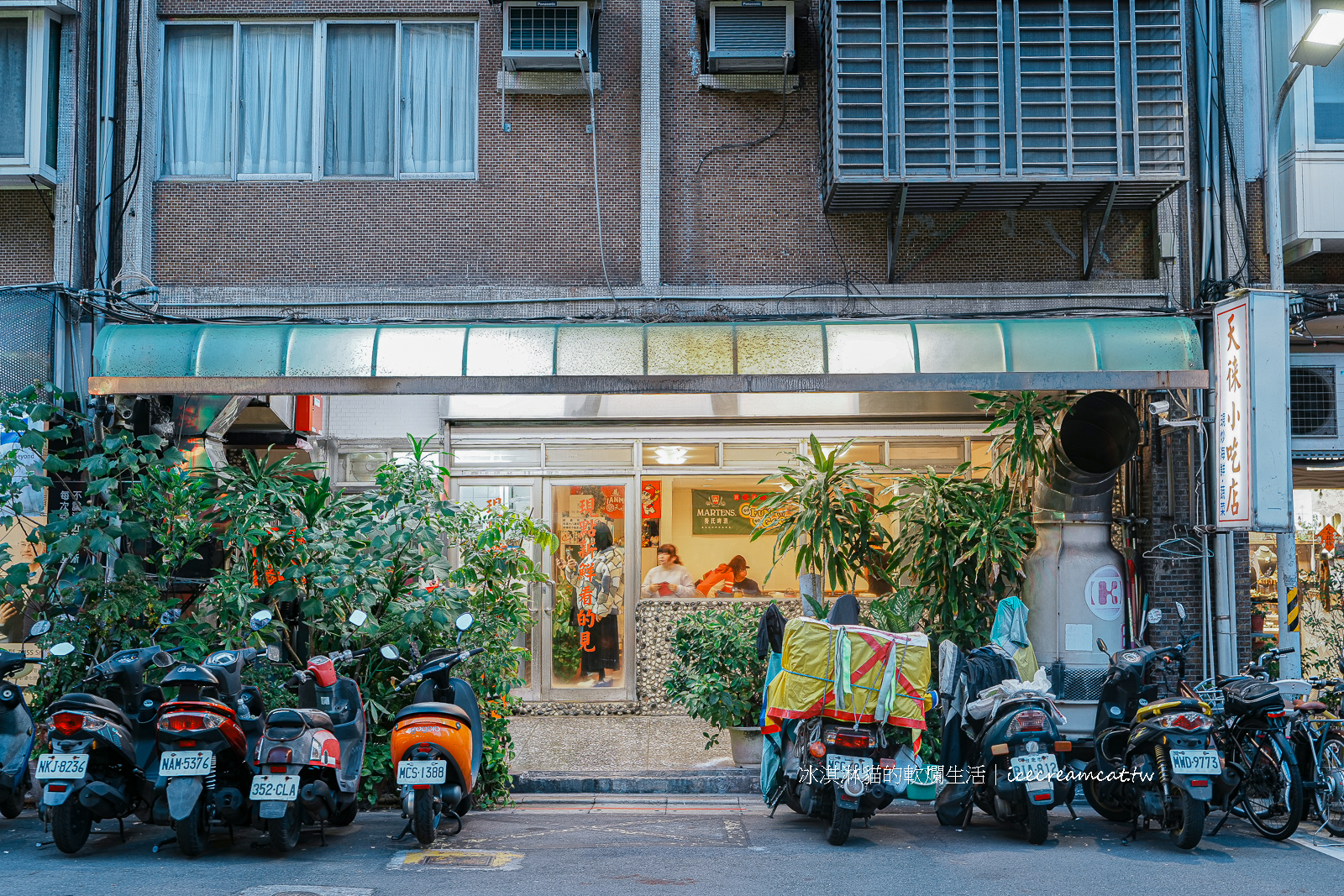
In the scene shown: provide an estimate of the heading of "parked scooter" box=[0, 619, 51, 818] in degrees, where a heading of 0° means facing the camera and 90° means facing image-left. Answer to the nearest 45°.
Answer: approximately 180°

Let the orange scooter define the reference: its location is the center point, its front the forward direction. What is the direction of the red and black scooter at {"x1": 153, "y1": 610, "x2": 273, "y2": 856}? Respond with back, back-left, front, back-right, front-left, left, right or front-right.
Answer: left

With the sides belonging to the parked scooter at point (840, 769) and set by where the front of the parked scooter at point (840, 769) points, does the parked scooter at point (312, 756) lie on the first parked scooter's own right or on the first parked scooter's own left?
on the first parked scooter's own left

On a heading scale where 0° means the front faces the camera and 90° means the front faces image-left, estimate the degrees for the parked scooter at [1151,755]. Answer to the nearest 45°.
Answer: approximately 135°

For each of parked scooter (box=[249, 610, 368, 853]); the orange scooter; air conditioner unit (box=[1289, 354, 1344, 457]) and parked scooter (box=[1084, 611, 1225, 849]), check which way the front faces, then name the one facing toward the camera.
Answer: the air conditioner unit

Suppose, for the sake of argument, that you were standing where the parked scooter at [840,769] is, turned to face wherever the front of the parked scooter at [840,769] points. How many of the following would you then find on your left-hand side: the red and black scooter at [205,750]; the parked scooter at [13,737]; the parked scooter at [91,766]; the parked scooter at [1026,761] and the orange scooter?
4

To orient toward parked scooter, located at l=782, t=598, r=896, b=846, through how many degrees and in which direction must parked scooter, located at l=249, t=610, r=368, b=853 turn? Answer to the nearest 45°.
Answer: approximately 45° to its right

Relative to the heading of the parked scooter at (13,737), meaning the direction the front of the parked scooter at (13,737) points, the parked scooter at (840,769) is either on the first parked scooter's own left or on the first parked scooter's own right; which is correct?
on the first parked scooter's own right

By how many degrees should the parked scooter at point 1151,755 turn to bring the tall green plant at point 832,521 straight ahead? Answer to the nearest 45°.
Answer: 0° — it already faces it
